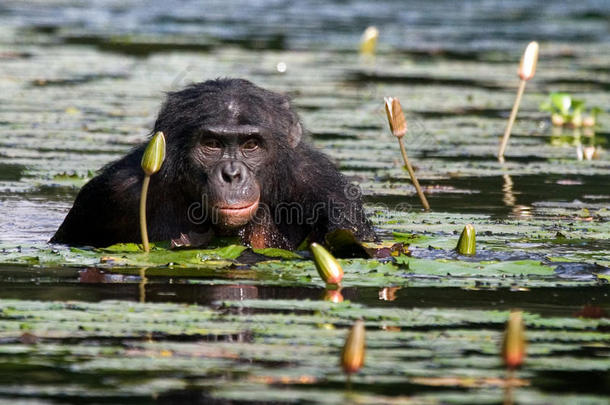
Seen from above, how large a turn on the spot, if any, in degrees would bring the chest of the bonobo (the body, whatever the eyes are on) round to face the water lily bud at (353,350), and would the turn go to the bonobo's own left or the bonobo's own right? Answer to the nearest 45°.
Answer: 0° — it already faces it

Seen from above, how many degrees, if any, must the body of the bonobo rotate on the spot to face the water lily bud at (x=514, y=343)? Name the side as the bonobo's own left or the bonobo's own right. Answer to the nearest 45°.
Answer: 0° — it already faces it

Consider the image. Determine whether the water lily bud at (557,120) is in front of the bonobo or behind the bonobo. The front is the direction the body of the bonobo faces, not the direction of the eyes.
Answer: behind

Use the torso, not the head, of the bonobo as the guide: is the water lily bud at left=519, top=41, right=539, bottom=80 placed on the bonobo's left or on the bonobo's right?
on the bonobo's left

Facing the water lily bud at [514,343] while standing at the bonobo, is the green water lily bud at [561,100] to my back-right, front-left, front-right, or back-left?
back-left

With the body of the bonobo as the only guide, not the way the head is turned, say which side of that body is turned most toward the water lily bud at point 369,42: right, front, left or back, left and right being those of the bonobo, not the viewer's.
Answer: back

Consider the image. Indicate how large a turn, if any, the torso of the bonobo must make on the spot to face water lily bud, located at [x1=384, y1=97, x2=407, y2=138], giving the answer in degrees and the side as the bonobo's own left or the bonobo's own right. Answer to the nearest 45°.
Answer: approximately 90° to the bonobo's own left

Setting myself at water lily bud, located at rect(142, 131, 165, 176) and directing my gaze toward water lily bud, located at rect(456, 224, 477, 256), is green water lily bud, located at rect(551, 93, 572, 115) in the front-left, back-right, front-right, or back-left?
front-left

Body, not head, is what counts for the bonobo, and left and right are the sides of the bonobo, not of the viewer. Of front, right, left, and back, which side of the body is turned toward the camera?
front

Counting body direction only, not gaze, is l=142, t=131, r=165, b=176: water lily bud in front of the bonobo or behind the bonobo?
in front
